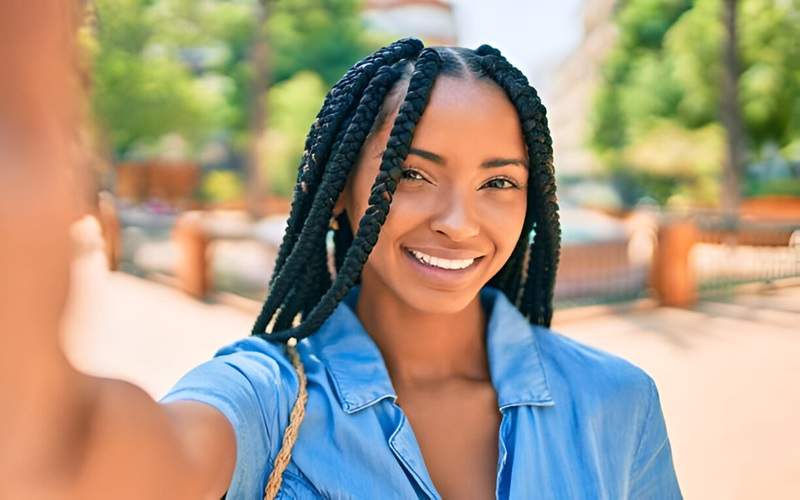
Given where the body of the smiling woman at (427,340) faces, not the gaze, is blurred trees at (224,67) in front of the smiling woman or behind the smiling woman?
behind

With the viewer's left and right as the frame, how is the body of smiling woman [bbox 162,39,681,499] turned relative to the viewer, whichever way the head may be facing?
facing the viewer

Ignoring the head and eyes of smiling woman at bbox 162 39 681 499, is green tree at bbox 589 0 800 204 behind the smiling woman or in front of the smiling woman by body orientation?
behind

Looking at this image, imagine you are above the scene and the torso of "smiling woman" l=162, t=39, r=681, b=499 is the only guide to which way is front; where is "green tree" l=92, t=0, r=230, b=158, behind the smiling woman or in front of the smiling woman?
behind

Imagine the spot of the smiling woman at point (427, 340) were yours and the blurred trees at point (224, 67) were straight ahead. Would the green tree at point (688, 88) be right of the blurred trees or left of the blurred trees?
right
